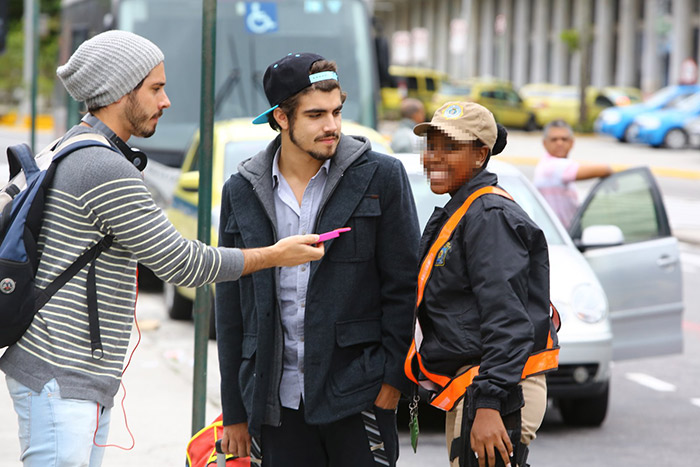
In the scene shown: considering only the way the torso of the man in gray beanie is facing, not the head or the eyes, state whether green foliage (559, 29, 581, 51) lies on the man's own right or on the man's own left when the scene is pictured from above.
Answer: on the man's own left

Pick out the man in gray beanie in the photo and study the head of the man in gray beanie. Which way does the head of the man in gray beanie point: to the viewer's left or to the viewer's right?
to the viewer's right

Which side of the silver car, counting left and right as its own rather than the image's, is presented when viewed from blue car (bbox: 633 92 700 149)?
back

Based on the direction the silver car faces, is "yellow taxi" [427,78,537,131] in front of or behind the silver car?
behind

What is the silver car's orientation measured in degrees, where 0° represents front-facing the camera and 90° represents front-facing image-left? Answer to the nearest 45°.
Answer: approximately 0°

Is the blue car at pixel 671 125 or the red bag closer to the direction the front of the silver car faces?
the red bag

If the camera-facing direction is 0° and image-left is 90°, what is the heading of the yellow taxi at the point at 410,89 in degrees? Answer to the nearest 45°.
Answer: approximately 45°

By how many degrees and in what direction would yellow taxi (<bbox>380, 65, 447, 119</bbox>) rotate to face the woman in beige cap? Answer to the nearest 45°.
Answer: approximately 45° to its left

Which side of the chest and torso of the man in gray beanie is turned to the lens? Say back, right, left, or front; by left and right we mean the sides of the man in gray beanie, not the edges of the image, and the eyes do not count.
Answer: right
